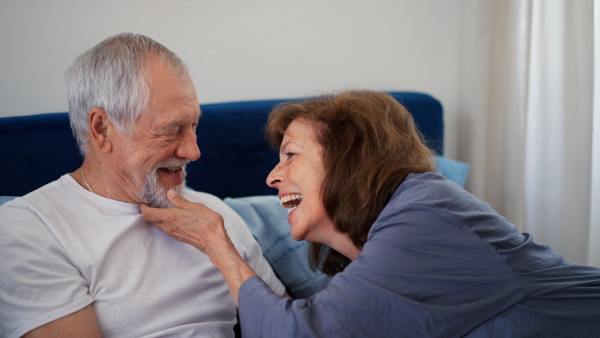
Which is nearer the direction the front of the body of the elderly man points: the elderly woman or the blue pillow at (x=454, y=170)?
the elderly woman

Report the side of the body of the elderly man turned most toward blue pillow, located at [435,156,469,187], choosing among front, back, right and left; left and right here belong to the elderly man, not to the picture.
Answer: left

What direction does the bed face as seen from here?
toward the camera

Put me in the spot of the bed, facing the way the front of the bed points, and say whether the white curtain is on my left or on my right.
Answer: on my left

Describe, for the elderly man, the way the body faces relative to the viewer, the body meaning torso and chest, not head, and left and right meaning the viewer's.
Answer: facing the viewer and to the right of the viewer

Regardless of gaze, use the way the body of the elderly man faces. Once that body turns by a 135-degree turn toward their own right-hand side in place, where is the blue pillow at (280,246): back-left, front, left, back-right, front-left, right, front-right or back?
back-right
